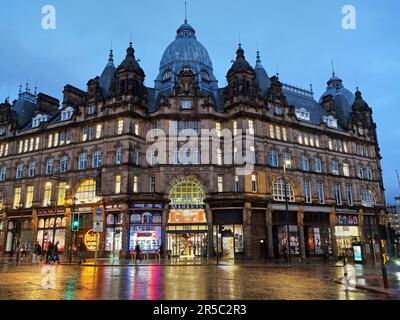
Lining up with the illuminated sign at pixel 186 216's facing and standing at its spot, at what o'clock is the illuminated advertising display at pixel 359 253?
The illuminated advertising display is roughly at 10 o'clock from the illuminated sign.

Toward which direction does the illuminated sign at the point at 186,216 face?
toward the camera

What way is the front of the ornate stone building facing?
toward the camera

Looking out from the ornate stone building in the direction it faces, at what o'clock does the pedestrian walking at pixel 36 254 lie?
The pedestrian walking is roughly at 2 o'clock from the ornate stone building.

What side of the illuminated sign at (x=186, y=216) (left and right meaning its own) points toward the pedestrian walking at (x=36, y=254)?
right

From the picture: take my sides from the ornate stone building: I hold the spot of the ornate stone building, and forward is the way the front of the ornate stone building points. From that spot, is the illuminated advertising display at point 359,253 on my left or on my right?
on my left
